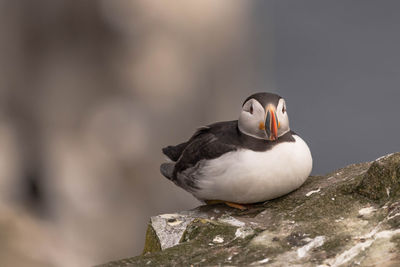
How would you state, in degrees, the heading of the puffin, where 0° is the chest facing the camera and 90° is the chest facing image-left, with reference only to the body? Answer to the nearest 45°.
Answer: approximately 315°
